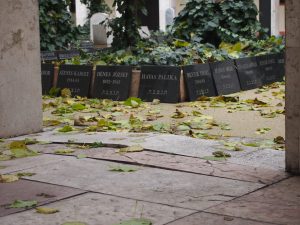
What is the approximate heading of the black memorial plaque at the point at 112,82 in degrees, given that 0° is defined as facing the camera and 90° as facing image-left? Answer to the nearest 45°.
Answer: approximately 0°

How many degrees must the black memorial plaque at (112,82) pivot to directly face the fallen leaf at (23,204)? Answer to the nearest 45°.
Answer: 0° — it already faces it

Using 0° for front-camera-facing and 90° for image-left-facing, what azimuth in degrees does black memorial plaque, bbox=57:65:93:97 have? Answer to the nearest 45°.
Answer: approximately 0°

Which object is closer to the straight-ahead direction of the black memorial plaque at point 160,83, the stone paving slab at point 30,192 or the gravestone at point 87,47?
the stone paving slab

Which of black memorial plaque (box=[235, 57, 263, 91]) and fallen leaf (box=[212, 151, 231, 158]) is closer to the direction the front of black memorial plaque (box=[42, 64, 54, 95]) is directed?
the fallen leaf

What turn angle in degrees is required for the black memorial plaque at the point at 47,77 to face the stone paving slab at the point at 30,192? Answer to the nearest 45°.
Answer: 0° — it already faces it
